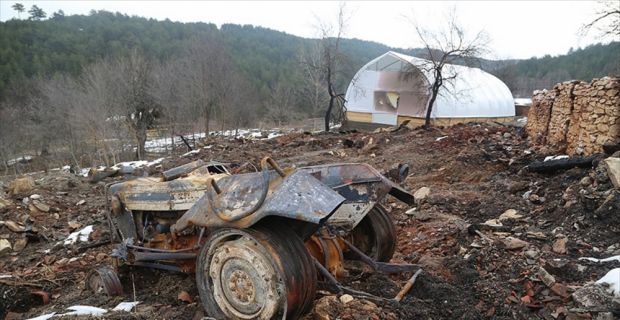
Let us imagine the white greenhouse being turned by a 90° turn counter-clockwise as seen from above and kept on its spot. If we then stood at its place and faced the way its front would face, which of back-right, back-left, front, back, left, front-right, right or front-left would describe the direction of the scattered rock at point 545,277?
front-right

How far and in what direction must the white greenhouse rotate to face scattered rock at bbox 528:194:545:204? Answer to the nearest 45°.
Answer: approximately 45° to its left

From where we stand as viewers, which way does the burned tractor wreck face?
facing away from the viewer and to the left of the viewer

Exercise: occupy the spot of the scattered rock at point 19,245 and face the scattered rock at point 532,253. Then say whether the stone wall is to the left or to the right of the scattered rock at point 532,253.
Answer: left

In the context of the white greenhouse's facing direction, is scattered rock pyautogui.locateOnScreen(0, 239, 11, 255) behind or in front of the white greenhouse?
in front

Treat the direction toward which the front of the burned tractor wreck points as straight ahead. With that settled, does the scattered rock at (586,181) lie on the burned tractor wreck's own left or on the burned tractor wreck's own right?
on the burned tractor wreck's own right

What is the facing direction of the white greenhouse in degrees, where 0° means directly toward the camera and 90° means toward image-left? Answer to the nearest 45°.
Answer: approximately 45°

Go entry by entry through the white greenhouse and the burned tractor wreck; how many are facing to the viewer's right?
0

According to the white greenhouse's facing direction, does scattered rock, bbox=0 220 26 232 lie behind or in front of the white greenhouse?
in front

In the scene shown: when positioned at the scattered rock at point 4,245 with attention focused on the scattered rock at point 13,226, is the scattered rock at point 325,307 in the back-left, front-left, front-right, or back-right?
back-right

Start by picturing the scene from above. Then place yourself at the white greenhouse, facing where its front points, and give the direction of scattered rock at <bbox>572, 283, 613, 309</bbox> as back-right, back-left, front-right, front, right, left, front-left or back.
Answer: front-left

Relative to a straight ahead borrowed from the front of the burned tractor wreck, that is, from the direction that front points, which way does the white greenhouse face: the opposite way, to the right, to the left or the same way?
to the left
